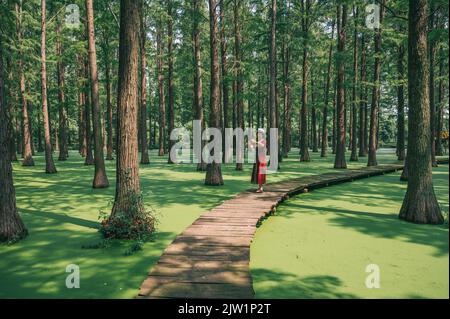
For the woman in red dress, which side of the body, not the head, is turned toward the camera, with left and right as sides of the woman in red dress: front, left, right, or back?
left
